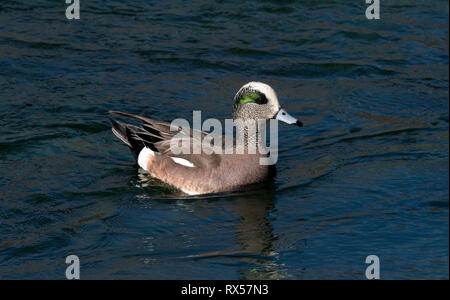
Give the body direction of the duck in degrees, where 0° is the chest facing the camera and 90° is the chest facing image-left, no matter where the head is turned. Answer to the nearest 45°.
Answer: approximately 270°
